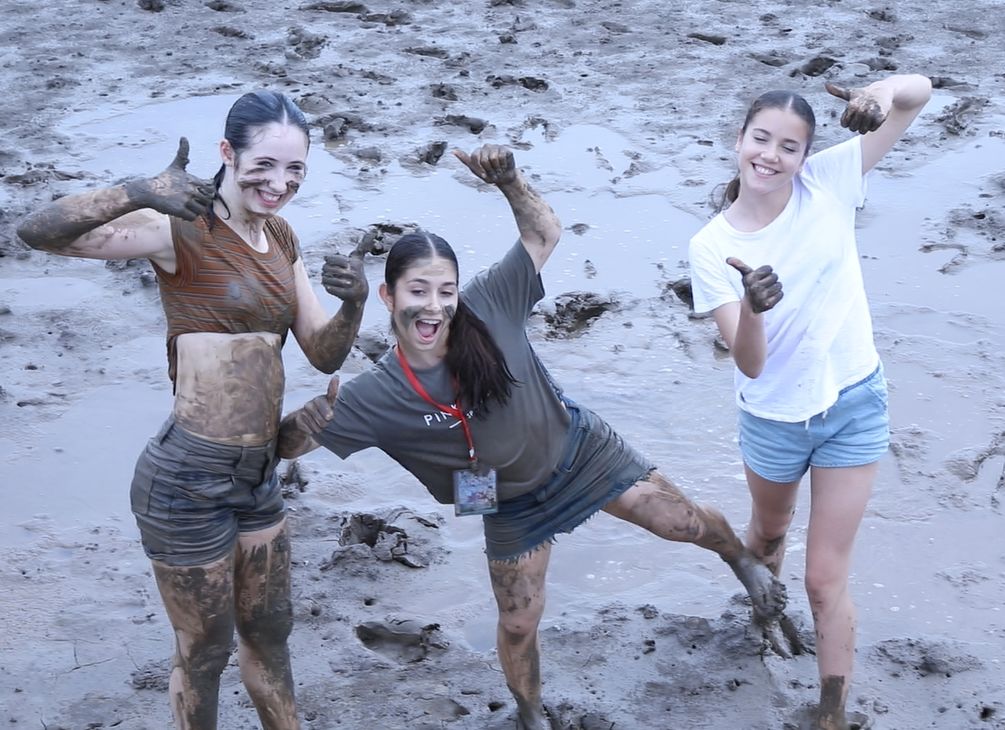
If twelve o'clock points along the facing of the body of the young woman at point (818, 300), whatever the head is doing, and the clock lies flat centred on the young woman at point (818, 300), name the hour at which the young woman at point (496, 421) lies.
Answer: the young woman at point (496, 421) is roughly at 2 o'clock from the young woman at point (818, 300).

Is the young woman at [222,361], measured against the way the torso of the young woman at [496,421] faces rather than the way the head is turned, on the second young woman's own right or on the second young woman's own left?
on the second young woman's own right

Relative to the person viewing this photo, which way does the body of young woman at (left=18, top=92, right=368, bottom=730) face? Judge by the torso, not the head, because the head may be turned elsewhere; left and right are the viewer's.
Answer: facing the viewer and to the right of the viewer

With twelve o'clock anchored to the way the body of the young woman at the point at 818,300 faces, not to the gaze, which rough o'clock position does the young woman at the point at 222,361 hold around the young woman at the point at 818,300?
the young woman at the point at 222,361 is roughly at 2 o'clock from the young woman at the point at 818,300.

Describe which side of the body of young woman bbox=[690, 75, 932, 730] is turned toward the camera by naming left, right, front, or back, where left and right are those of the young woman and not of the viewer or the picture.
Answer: front

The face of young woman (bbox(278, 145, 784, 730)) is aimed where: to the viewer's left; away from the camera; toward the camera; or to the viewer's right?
toward the camera

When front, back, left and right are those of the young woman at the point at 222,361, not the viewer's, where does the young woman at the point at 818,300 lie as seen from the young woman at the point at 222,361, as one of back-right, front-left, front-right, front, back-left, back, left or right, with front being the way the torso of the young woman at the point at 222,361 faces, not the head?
front-left

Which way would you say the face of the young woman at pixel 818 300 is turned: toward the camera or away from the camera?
toward the camera

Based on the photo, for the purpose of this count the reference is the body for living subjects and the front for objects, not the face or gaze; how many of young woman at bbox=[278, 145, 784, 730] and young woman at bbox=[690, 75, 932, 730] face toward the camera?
2

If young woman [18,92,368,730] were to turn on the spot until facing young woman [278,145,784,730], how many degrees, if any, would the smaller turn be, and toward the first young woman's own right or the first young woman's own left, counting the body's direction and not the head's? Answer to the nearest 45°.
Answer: approximately 45° to the first young woman's own left

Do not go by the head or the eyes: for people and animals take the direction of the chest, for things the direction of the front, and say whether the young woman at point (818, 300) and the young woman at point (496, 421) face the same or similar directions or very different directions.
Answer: same or similar directions
